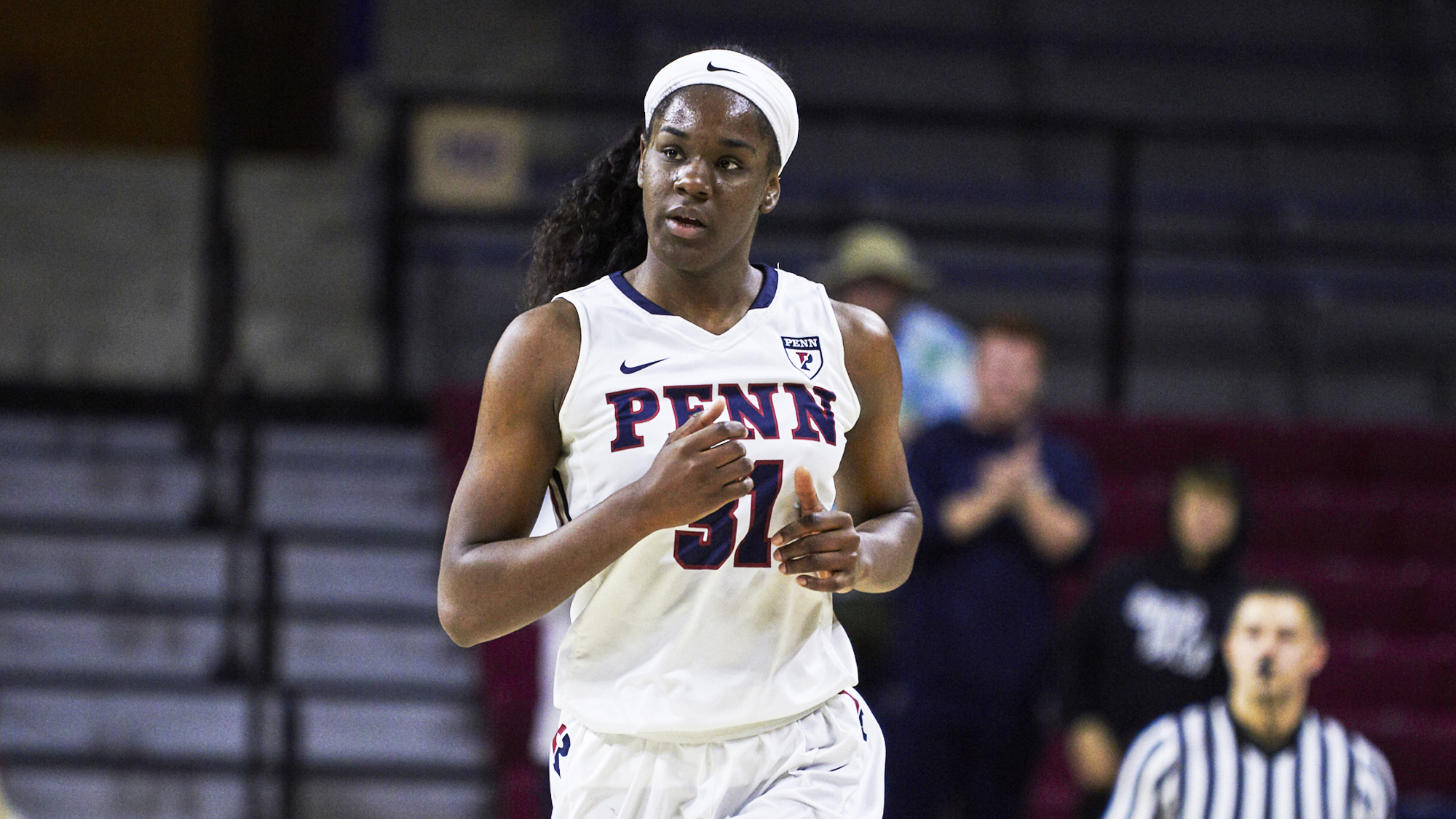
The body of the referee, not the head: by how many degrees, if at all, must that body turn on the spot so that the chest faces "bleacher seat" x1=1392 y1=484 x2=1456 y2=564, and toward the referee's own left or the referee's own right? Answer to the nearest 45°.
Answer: approximately 180°

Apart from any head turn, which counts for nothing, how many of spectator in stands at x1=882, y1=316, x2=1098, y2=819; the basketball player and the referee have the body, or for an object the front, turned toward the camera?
3

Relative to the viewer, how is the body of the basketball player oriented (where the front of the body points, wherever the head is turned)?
toward the camera

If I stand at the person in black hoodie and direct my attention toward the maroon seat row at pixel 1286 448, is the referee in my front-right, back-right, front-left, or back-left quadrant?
back-right

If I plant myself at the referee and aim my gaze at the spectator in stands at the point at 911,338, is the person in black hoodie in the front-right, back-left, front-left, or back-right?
front-right

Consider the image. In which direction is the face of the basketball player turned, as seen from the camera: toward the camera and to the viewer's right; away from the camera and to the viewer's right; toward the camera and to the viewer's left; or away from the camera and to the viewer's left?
toward the camera and to the viewer's left

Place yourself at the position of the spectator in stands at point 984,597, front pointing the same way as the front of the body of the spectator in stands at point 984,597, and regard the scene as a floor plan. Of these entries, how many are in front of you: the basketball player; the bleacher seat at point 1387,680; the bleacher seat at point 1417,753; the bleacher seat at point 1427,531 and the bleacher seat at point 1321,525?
1

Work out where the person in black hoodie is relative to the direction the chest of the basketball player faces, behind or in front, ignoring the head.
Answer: behind

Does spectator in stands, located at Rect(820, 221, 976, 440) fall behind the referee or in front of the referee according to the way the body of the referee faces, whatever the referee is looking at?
behind

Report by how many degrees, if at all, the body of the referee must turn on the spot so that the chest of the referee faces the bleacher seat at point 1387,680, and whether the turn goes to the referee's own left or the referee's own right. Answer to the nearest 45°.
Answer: approximately 180°

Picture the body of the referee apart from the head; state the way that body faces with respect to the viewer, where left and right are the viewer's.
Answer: facing the viewer

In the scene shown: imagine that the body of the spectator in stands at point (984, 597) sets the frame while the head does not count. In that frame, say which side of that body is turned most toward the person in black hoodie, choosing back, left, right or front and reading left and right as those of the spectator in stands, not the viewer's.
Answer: left
